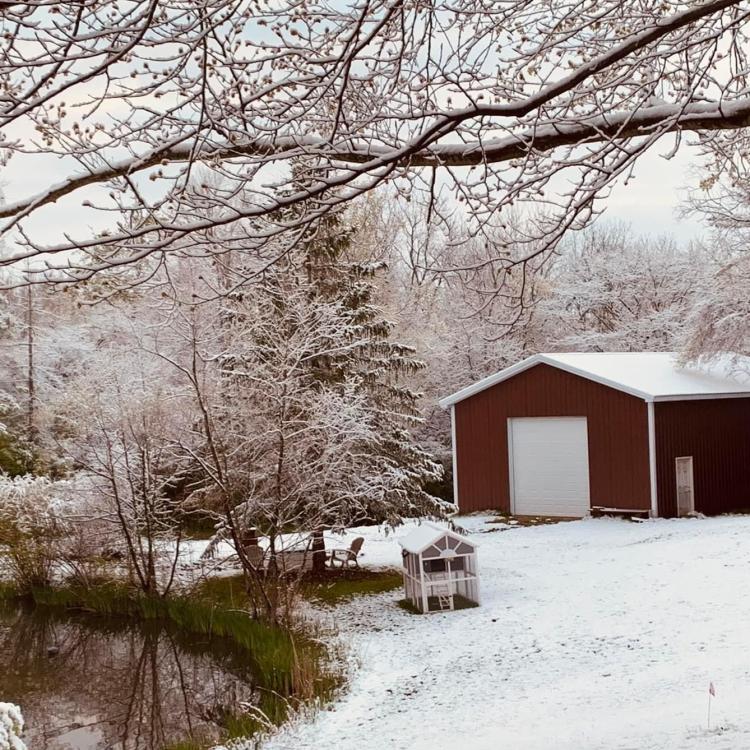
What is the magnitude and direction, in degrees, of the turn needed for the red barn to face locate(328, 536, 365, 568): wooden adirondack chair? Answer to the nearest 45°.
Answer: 0° — it already faces it

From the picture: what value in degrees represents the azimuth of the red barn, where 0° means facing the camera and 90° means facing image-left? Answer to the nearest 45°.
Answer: approximately 45°

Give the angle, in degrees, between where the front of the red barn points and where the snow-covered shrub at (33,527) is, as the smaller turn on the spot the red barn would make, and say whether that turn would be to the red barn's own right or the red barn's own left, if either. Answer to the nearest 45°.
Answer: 0° — it already faces it
